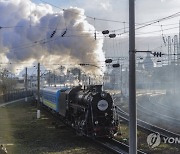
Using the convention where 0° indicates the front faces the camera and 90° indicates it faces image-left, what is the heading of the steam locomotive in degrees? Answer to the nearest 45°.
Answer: approximately 315°
